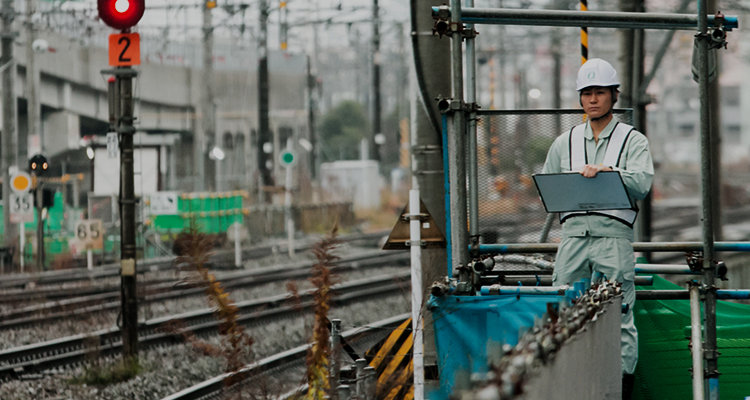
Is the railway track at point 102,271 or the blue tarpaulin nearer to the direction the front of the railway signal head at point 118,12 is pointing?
the blue tarpaulin

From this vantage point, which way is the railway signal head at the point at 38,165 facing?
toward the camera

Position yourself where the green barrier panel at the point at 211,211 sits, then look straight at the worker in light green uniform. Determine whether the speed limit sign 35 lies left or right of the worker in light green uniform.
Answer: right

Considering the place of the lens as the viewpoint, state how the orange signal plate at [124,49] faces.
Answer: facing the viewer

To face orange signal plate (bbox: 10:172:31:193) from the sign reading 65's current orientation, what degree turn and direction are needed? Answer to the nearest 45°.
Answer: approximately 135° to its right

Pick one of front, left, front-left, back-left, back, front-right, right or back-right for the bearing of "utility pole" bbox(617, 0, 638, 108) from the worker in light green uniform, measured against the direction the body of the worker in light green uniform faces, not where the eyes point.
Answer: back

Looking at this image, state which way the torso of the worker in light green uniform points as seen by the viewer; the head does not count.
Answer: toward the camera

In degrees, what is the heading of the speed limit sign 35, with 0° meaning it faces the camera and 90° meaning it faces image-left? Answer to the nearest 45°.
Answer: approximately 0°

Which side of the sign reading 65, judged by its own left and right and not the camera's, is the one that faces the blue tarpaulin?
front

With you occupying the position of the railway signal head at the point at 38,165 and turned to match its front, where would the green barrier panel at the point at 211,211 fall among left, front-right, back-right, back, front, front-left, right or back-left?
back-left

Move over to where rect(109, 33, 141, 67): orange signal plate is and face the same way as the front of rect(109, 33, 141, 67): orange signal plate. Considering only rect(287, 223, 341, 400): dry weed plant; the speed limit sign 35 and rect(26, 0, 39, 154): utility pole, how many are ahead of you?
1

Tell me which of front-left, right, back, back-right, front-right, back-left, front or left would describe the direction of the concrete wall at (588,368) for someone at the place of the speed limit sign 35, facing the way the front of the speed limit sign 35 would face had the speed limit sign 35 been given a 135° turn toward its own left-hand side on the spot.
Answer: back-right

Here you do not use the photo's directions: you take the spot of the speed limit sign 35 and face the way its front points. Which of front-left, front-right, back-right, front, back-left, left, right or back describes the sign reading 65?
front-left

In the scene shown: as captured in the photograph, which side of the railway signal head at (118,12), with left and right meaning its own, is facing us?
front
